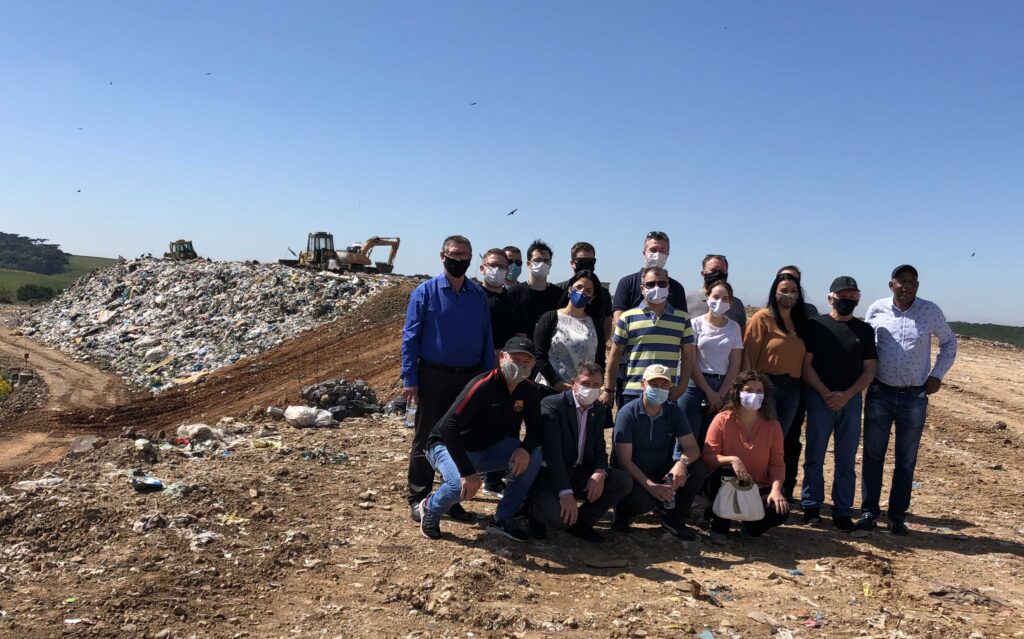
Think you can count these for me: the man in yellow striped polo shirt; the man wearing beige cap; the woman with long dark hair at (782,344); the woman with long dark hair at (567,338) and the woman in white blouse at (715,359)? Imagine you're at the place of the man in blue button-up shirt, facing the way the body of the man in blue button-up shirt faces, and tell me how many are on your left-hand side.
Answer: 5

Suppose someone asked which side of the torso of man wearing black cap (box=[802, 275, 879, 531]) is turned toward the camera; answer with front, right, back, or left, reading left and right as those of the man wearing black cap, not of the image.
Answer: front

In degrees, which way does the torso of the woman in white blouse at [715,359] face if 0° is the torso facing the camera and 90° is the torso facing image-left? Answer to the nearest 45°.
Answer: approximately 0°

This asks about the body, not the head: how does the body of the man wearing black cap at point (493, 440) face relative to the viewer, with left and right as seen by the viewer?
facing the viewer and to the right of the viewer

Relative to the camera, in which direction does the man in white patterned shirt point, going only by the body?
toward the camera

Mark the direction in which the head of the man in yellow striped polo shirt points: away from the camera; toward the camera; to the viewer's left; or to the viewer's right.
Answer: toward the camera

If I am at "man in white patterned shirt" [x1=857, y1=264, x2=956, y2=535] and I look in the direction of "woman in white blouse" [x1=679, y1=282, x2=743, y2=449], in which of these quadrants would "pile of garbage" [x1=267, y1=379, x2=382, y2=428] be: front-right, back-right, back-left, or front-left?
front-right

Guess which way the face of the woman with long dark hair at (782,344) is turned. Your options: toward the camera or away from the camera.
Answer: toward the camera

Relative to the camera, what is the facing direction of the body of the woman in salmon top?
toward the camera

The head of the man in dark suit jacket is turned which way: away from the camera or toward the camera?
toward the camera
